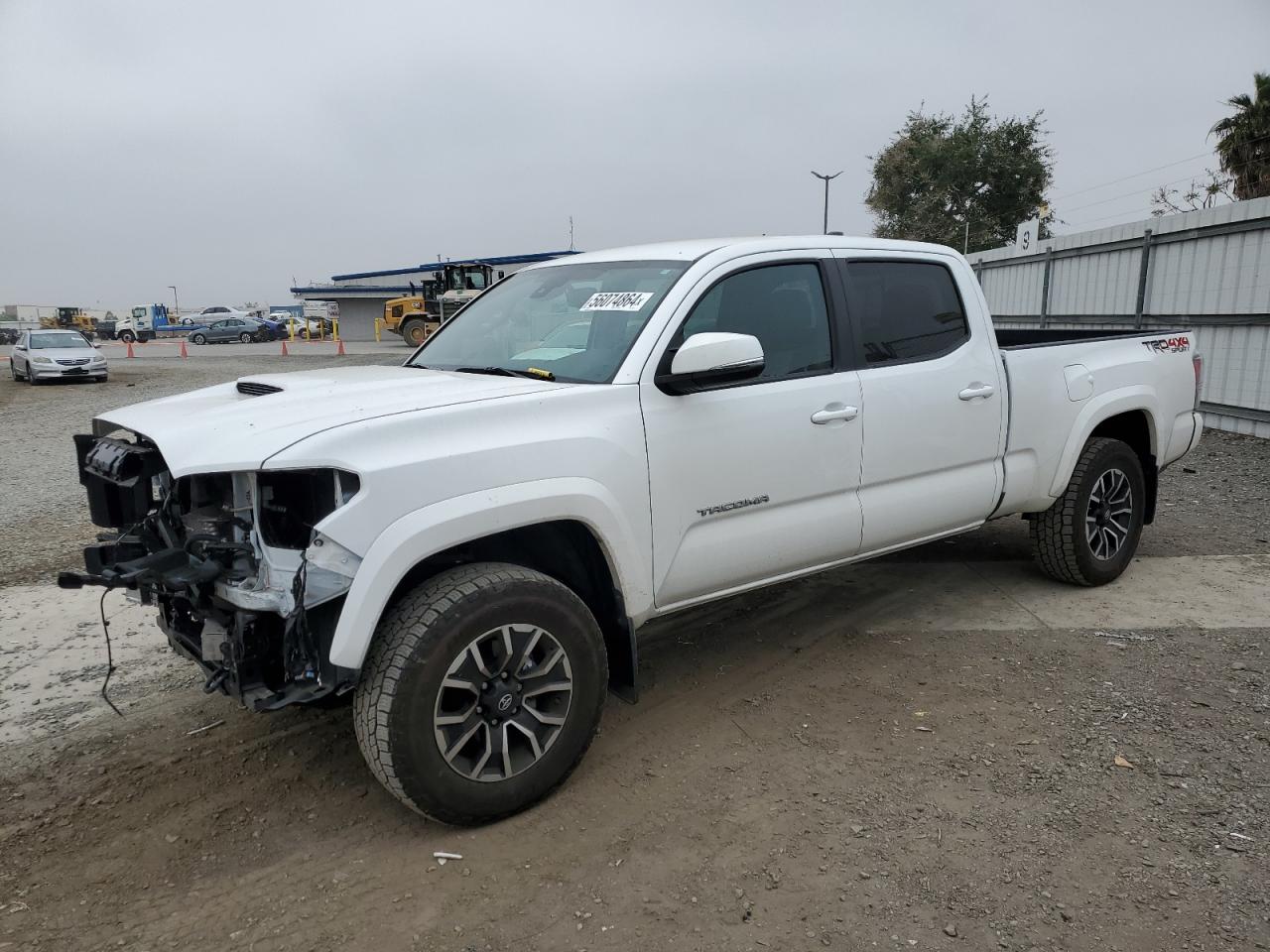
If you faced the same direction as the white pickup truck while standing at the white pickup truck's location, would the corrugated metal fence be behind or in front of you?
behind

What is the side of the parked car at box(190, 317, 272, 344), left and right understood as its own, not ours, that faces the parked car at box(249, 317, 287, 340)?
back

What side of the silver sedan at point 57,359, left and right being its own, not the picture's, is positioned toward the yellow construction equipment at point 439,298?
left

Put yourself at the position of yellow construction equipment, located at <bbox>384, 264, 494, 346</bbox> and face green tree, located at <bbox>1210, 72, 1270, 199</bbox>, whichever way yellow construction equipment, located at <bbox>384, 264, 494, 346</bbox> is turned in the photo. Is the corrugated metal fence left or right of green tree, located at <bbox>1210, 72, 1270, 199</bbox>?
right

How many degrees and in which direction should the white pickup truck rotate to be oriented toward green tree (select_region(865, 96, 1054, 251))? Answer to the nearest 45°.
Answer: approximately 135° to its right

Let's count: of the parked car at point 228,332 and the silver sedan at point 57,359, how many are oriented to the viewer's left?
1

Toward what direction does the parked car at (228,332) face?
to the viewer's left

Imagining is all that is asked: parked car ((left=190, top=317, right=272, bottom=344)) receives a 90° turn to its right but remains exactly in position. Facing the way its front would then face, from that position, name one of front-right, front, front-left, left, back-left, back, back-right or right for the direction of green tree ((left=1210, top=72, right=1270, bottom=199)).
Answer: back-right

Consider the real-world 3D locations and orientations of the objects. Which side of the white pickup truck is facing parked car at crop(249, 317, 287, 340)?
right

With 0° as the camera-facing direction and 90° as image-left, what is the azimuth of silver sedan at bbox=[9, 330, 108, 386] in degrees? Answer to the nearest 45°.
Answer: approximately 315°

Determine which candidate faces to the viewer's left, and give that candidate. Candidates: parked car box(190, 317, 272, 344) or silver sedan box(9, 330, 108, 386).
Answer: the parked car
